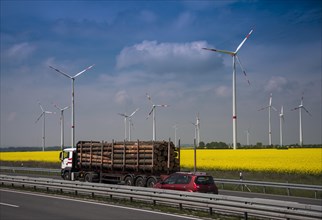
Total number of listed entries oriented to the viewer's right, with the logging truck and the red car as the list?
0

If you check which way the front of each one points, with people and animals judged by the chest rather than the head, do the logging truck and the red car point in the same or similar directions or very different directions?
same or similar directions

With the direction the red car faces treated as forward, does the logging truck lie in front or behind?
in front

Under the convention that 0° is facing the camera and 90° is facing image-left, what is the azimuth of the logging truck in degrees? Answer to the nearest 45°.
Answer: approximately 135°

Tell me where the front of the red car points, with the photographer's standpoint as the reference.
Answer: facing away from the viewer and to the left of the viewer
